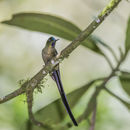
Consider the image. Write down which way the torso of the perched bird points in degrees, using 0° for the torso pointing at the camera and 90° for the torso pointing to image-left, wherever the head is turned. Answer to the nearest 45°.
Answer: approximately 315°

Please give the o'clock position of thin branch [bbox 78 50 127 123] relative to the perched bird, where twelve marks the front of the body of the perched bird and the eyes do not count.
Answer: The thin branch is roughly at 8 o'clock from the perched bird.

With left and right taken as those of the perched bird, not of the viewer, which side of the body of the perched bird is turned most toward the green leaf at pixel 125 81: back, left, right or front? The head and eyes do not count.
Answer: left
